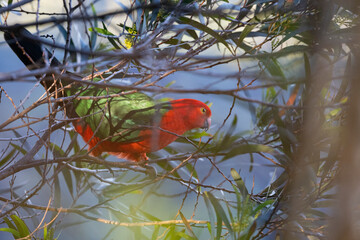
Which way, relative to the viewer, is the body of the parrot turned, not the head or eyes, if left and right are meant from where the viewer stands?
facing to the right of the viewer
